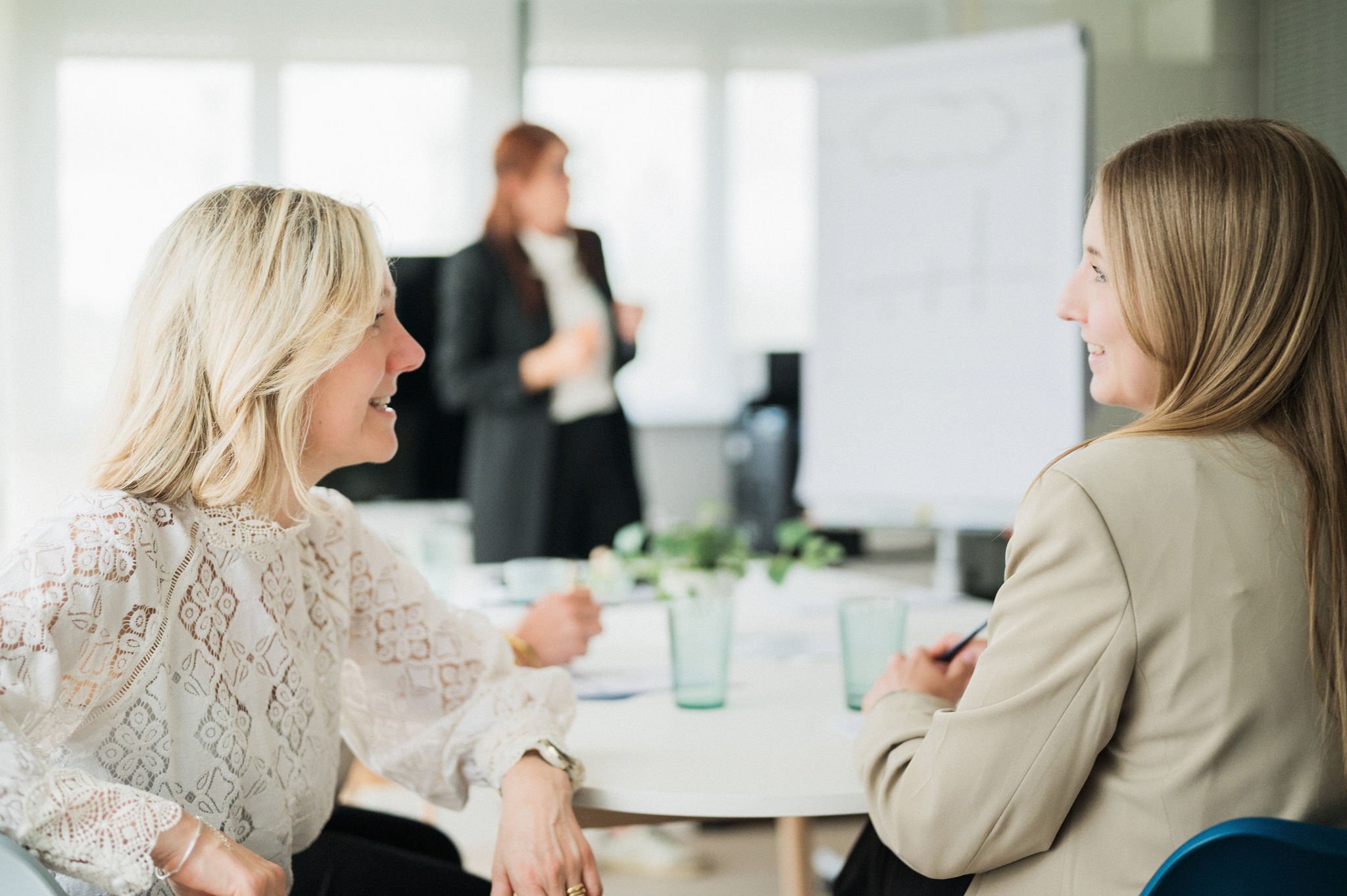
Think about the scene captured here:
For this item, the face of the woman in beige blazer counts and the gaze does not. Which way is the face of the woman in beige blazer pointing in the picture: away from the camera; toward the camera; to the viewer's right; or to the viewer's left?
to the viewer's left

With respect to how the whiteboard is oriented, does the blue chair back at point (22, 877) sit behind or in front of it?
in front

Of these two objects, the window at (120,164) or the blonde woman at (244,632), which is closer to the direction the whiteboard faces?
the blonde woman

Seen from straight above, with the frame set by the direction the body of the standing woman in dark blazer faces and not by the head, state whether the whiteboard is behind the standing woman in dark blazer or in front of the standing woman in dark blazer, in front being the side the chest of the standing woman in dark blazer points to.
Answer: in front

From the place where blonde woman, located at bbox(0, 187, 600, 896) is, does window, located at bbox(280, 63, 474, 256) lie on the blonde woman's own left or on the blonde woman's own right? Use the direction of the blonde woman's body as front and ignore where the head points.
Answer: on the blonde woman's own left

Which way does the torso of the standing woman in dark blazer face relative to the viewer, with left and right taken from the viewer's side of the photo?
facing the viewer and to the right of the viewer

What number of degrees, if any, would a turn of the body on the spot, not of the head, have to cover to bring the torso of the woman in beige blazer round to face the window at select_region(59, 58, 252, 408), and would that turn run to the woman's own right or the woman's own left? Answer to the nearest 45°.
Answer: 0° — they already face it

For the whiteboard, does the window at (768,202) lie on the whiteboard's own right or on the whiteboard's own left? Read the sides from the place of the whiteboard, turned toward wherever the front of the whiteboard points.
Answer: on the whiteboard's own right

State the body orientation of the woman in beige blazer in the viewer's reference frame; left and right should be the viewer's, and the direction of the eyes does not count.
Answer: facing away from the viewer and to the left of the viewer

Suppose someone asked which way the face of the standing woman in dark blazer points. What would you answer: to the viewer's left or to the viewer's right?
to the viewer's right

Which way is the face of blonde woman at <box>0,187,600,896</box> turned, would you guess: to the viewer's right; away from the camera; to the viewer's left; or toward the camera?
to the viewer's right

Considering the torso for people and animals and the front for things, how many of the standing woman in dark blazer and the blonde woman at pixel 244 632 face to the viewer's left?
0
